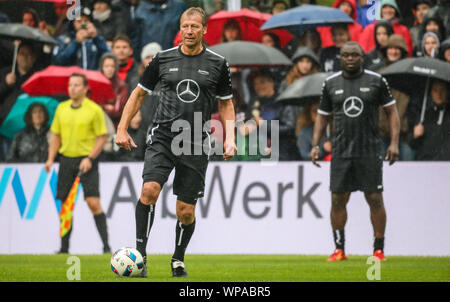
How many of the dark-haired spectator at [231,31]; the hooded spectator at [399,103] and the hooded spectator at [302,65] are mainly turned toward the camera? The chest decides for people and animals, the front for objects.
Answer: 3

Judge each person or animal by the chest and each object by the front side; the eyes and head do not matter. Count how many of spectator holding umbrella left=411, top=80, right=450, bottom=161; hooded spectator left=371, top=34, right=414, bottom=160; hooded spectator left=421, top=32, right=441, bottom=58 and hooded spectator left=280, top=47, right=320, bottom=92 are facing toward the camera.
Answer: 4

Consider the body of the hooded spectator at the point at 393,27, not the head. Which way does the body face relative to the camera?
toward the camera

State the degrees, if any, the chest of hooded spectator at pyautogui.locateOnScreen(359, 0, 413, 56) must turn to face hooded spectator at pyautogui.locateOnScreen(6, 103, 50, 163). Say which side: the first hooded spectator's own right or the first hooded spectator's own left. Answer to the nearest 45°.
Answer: approximately 90° to the first hooded spectator's own right

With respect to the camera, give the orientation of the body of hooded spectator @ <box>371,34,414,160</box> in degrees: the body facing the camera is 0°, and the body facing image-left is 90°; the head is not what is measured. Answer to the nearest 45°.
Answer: approximately 0°

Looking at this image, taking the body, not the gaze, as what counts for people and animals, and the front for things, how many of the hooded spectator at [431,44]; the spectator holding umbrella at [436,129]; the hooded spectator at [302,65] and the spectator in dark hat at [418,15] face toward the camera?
4

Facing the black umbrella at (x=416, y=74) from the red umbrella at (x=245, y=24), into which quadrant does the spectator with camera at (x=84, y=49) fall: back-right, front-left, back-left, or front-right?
back-right

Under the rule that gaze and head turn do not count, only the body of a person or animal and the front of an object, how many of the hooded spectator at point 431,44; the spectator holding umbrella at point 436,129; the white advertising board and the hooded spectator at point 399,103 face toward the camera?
4

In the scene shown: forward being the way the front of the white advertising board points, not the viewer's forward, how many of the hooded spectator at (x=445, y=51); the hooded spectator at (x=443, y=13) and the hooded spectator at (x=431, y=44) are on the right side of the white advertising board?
0

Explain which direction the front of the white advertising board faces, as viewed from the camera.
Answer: facing the viewer

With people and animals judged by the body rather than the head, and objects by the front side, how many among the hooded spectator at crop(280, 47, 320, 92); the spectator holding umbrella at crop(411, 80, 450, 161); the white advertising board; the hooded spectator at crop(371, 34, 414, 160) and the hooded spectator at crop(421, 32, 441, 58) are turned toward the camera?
5

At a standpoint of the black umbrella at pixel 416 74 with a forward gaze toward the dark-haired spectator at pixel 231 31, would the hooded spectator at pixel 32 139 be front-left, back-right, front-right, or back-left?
front-left

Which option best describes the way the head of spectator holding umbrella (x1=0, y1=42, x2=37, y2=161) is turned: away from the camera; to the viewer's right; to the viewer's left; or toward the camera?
toward the camera

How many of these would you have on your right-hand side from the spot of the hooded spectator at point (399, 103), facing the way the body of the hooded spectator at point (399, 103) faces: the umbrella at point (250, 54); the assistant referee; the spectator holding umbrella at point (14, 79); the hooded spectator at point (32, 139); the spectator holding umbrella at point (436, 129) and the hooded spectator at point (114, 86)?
5

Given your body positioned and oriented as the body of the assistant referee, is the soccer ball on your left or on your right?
on your left

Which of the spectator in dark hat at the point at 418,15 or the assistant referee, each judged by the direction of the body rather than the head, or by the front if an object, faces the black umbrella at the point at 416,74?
the spectator in dark hat

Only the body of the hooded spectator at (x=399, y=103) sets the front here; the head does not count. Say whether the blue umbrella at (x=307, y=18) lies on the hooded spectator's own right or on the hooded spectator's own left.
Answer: on the hooded spectator's own right
